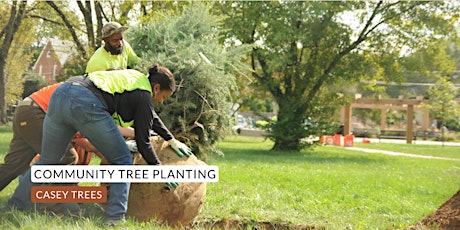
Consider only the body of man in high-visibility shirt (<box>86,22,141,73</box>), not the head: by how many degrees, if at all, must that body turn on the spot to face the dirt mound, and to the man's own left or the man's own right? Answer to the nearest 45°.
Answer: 0° — they already face it

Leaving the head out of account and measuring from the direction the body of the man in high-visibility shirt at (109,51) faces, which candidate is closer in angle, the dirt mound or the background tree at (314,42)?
the dirt mound

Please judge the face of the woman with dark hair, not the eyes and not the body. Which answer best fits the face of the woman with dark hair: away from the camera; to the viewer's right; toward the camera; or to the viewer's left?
to the viewer's right

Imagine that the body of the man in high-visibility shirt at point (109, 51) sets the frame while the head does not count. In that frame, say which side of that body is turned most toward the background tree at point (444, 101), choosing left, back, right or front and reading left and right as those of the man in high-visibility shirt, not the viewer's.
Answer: left

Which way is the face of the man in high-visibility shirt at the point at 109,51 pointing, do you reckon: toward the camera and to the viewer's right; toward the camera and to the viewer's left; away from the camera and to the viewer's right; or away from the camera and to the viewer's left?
toward the camera and to the viewer's right

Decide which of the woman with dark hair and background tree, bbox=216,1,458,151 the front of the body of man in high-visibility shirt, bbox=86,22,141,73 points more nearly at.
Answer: the woman with dark hair

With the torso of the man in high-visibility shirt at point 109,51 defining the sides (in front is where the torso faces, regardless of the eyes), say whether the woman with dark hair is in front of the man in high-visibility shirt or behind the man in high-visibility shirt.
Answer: in front

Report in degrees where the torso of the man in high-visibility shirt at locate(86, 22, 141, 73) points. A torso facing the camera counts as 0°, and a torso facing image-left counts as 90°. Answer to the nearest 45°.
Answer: approximately 315°
